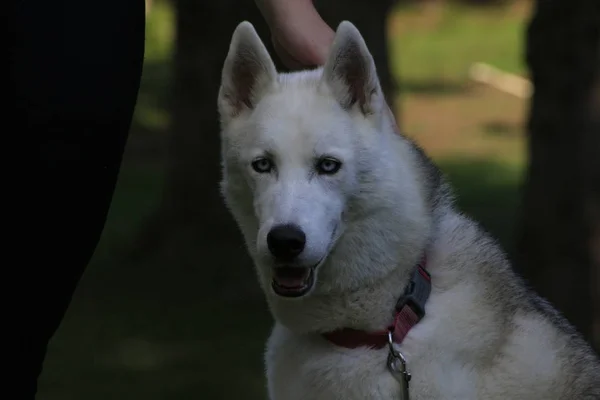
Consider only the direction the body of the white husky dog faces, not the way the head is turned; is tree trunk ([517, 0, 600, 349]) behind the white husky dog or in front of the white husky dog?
behind

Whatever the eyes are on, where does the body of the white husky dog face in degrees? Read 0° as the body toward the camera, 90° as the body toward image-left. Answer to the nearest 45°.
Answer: approximately 45°
